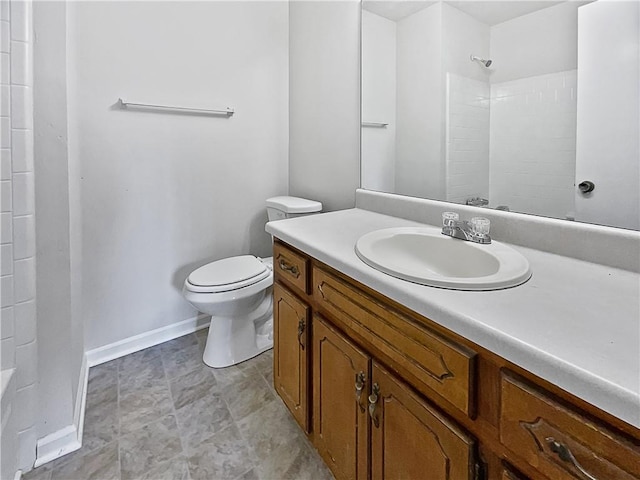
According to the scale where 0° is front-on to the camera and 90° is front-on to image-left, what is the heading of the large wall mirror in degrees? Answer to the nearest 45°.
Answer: approximately 45°

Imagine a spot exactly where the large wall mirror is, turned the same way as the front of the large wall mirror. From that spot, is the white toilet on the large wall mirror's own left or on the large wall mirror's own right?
on the large wall mirror's own right

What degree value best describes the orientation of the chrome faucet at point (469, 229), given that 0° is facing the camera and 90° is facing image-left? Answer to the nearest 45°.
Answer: approximately 45°

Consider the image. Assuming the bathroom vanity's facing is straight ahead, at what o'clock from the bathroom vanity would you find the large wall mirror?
The large wall mirror is roughly at 5 o'clock from the bathroom vanity.

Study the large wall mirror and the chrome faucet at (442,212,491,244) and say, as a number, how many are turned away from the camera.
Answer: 0

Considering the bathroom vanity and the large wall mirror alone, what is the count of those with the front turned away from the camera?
0

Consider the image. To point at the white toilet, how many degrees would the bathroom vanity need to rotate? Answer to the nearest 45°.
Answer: approximately 90° to its right

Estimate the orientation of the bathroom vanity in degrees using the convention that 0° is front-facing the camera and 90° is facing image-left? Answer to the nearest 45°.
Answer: approximately 45°
